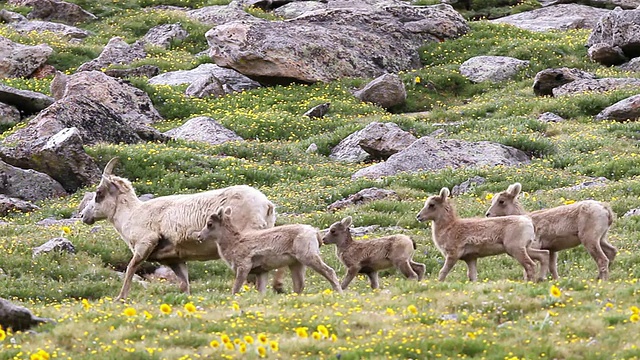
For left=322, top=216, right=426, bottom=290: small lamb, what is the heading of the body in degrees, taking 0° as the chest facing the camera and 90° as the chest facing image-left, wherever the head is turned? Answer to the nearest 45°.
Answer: approximately 90°

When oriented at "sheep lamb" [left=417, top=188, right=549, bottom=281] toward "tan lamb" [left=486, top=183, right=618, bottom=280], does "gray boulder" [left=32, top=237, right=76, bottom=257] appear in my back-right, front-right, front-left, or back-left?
back-left

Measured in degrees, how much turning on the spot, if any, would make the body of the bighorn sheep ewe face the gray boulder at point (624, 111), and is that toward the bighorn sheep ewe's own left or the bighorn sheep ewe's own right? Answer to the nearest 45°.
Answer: approximately 135° to the bighorn sheep ewe's own right

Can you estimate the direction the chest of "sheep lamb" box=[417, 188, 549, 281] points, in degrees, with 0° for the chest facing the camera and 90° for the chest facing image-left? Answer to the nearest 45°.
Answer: approximately 90°

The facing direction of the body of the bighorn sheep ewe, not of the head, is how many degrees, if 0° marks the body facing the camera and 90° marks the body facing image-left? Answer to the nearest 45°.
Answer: approximately 90°

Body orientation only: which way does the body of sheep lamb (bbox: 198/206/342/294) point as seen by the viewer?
to the viewer's left

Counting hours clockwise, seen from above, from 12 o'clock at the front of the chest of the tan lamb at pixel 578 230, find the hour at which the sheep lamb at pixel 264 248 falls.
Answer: The sheep lamb is roughly at 11 o'clock from the tan lamb.

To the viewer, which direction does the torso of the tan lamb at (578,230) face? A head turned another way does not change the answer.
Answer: to the viewer's left

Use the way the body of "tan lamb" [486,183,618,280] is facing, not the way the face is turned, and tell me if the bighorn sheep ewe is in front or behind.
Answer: in front

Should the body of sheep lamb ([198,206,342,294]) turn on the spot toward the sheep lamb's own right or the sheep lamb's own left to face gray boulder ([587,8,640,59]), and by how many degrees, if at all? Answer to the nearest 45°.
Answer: approximately 135° to the sheep lamb's own right
